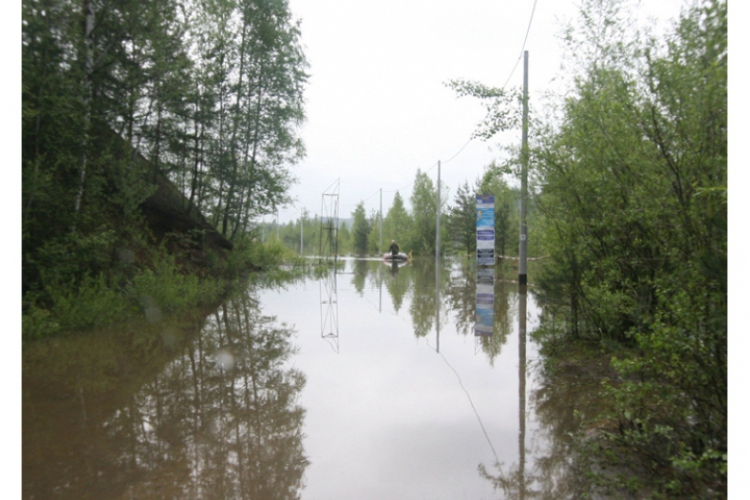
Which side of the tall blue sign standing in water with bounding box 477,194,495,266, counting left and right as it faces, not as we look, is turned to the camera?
front

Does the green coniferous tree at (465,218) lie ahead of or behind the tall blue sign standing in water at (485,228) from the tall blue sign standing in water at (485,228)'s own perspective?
behind
